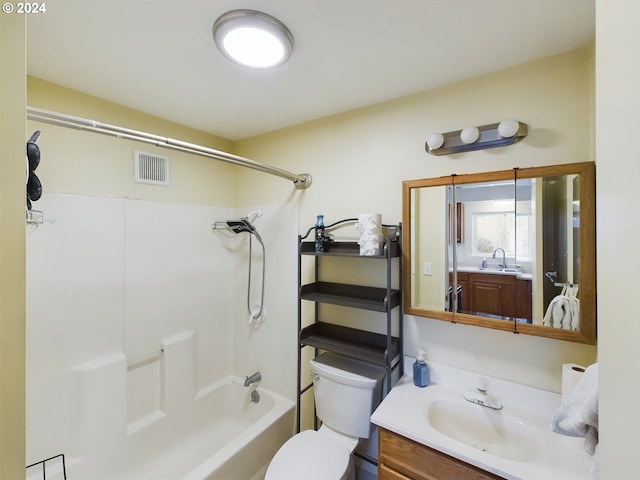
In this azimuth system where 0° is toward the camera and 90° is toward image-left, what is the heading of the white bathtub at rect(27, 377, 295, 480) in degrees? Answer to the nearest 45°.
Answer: approximately 315°

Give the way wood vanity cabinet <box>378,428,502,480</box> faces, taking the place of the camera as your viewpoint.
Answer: facing the viewer and to the left of the viewer

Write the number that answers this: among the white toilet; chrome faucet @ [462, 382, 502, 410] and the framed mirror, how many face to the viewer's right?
0

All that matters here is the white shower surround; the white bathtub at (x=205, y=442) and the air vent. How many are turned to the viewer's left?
0

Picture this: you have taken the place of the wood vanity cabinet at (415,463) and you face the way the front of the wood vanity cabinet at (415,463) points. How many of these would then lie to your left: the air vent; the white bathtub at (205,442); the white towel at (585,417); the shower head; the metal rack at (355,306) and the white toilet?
1

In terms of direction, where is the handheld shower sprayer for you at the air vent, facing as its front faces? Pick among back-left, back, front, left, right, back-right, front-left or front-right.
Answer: front-left

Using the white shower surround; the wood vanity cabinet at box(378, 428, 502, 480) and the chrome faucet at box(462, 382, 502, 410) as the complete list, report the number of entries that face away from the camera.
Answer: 0

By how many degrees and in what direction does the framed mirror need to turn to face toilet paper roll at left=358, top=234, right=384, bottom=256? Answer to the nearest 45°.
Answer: approximately 45° to its right

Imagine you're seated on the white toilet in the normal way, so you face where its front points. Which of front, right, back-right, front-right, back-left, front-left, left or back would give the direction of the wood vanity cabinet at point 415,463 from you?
left
